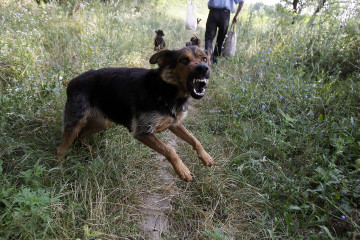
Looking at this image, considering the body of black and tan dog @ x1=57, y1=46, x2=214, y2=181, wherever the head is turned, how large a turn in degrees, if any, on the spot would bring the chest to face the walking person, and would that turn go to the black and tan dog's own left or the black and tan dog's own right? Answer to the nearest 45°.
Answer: approximately 90° to the black and tan dog's own left

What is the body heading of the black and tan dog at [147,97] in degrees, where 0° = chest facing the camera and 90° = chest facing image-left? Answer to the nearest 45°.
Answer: approximately 315°
